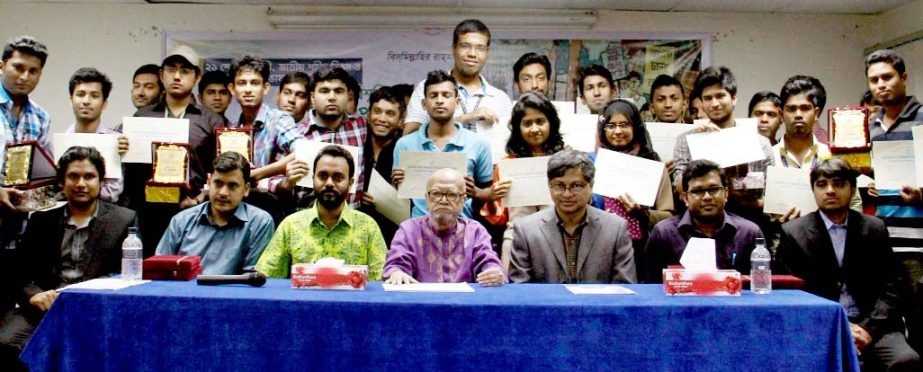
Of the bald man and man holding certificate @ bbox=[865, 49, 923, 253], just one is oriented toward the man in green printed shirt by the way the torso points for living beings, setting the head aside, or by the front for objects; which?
the man holding certificate

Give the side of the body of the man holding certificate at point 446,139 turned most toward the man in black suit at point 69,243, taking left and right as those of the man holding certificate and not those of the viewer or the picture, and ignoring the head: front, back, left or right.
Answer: right

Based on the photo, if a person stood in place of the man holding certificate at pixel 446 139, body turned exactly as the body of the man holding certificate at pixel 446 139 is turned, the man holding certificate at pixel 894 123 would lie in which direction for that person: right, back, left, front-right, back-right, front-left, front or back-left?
left

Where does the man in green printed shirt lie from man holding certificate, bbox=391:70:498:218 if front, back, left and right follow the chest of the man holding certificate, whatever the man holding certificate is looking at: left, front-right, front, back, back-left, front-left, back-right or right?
front-right

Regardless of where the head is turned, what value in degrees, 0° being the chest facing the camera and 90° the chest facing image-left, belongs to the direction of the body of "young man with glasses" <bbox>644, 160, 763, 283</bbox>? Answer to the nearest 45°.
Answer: approximately 0°

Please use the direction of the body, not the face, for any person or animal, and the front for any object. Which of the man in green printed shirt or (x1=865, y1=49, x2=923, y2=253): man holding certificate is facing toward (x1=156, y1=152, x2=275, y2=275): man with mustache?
the man holding certificate

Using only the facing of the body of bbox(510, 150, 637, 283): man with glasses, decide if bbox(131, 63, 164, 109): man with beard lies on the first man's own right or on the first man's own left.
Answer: on the first man's own right

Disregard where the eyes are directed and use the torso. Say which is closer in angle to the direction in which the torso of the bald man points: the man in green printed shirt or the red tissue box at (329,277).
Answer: the red tissue box

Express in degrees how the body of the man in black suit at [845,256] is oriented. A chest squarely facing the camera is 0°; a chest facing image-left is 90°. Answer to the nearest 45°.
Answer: approximately 0°
